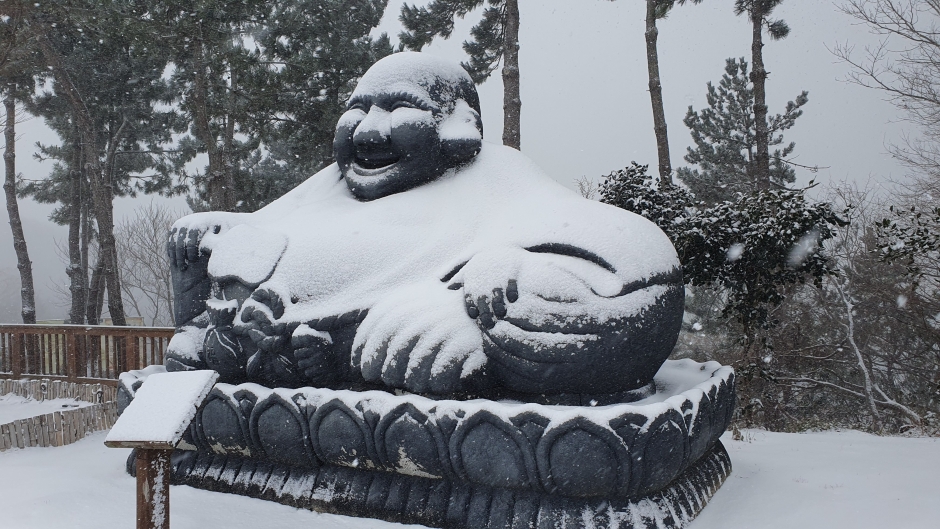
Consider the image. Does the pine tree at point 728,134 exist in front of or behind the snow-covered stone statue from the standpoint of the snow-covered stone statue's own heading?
behind

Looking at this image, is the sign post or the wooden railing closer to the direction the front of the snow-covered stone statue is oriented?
the sign post

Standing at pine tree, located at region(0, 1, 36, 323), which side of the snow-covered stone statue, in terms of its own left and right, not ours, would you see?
right

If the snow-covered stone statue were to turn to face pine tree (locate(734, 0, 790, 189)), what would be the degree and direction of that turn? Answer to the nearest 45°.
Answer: approximately 180°

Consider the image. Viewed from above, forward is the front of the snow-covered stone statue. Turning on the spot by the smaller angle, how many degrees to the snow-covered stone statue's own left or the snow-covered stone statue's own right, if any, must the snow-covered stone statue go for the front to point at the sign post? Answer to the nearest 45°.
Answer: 0° — it already faces it

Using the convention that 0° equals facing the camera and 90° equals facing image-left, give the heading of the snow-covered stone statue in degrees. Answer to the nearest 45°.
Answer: approximately 45°

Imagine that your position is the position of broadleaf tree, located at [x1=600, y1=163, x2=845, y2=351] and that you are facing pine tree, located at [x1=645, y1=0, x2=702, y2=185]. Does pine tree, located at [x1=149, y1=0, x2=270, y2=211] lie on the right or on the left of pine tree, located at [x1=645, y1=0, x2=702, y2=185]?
left

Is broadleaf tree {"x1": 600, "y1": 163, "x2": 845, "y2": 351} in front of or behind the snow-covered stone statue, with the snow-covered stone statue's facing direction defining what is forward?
behind

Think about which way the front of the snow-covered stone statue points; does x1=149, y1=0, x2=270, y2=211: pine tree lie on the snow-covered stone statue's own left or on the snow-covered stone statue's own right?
on the snow-covered stone statue's own right

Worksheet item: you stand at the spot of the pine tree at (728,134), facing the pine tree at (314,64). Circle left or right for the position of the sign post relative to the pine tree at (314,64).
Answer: left
